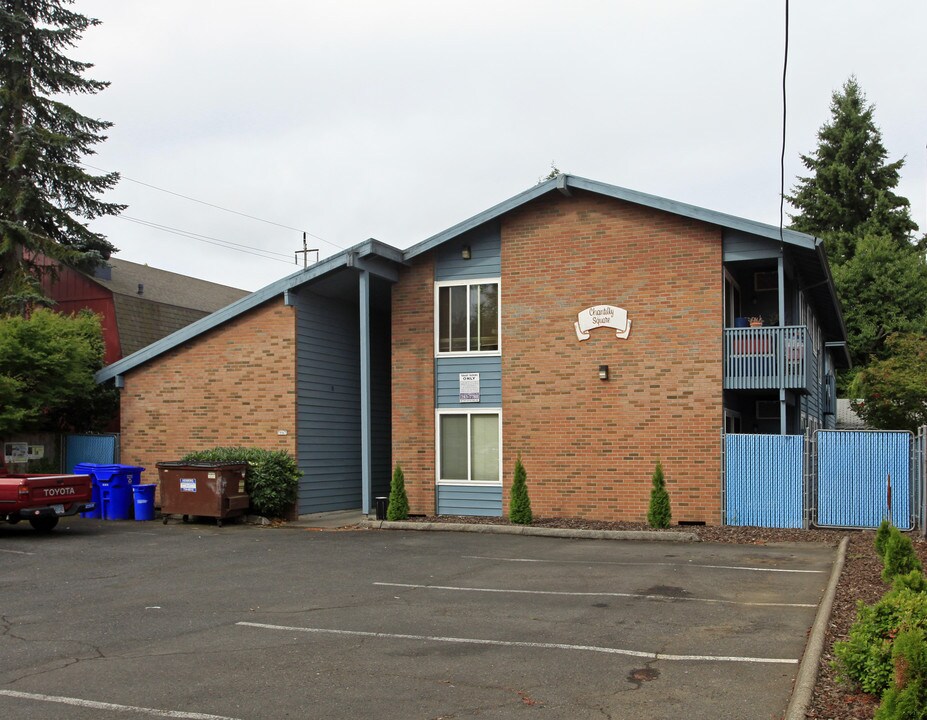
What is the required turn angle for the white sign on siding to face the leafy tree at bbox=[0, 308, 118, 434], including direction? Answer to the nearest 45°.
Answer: approximately 90° to its right

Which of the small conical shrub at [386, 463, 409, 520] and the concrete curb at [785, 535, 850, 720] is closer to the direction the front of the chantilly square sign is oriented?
the concrete curb

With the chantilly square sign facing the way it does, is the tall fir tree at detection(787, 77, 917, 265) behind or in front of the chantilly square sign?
behind

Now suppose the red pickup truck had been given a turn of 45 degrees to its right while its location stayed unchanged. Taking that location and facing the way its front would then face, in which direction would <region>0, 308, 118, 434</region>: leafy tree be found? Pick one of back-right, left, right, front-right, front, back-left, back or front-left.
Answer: front

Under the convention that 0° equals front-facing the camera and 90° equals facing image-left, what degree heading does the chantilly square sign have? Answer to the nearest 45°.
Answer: approximately 0°

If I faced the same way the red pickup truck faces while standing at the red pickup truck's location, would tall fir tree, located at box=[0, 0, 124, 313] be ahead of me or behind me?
ahead

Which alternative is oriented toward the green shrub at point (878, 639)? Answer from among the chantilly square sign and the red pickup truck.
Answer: the chantilly square sign

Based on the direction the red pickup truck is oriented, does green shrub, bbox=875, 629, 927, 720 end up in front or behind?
behind

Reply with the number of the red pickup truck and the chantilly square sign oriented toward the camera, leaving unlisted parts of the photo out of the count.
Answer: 1

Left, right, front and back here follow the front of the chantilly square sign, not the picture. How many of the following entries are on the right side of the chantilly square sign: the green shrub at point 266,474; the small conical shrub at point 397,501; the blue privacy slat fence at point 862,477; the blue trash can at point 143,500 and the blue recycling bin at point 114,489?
4

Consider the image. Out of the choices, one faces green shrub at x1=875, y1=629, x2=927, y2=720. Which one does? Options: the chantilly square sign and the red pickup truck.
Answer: the chantilly square sign

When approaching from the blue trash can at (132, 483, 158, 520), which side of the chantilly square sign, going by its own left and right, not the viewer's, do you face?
right

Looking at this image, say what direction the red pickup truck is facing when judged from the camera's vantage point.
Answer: facing away from the viewer and to the left of the viewer

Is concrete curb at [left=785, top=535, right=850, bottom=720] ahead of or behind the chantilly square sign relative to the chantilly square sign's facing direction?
ahead
